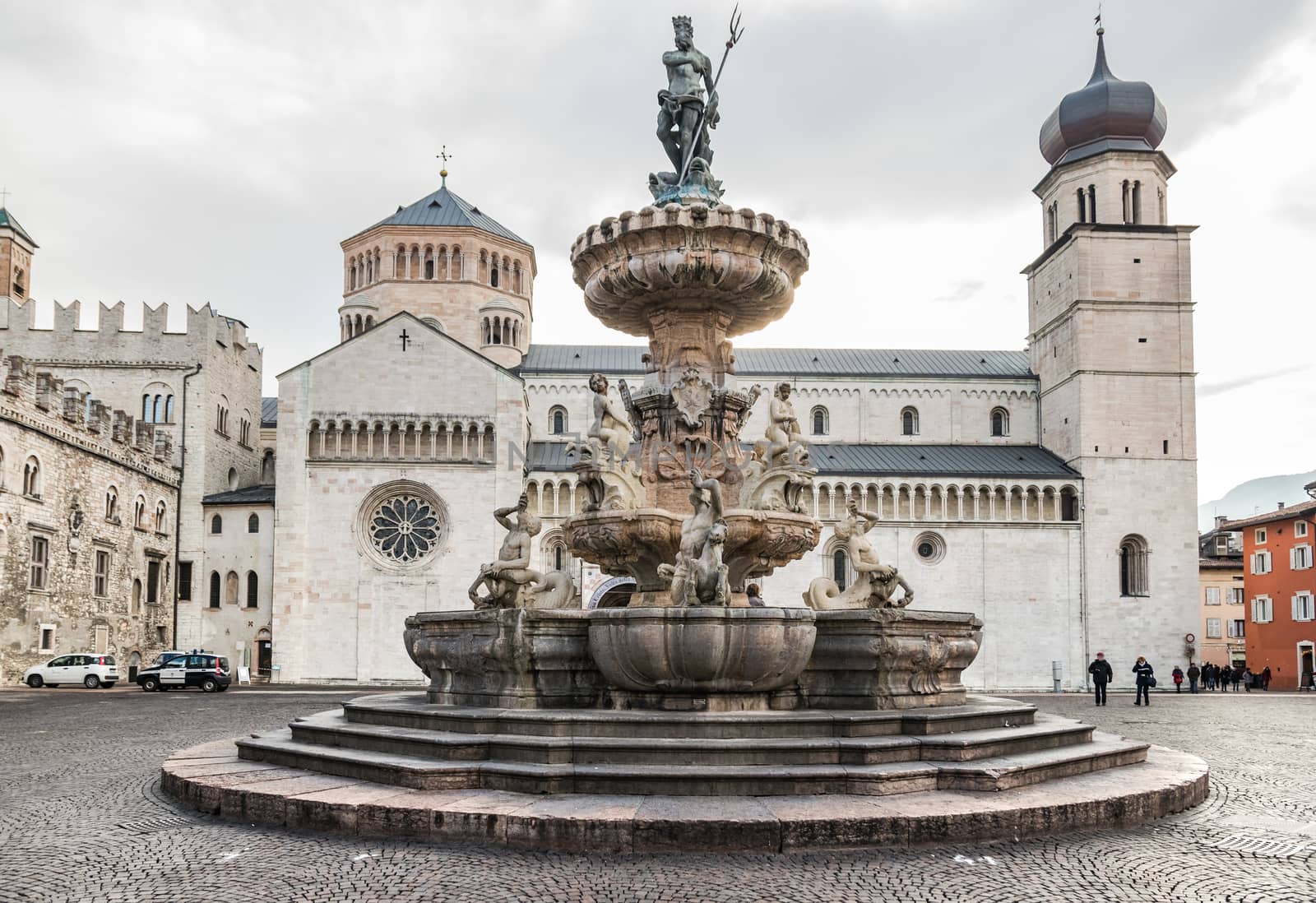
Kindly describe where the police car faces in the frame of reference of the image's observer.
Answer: facing to the left of the viewer

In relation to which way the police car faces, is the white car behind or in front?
in front

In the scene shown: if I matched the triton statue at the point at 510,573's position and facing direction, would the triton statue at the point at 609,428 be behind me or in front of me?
behind

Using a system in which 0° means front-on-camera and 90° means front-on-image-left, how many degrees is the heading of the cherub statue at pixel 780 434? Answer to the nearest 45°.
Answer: approximately 315°

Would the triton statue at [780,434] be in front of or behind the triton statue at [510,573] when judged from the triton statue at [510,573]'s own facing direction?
behind

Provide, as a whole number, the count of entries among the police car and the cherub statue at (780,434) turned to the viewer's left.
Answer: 1

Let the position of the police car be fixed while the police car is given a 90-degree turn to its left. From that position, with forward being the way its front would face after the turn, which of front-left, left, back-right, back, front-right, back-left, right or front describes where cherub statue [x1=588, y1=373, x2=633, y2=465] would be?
front

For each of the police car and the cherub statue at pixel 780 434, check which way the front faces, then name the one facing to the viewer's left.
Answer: the police car

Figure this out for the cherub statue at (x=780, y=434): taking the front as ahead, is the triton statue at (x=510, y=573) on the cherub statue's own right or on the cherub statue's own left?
on the cherub statue's own right

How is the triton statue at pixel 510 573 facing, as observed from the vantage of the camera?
facing the viewer and to the left of the viewer

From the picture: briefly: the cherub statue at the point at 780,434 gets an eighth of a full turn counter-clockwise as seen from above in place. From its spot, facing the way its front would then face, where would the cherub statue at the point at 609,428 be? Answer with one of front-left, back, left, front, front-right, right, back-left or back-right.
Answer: back

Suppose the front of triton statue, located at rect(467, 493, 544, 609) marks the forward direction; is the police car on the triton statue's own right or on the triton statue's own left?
on the triton statue's own right

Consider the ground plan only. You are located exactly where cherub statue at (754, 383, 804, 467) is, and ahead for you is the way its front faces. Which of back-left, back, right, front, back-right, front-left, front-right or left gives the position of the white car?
back

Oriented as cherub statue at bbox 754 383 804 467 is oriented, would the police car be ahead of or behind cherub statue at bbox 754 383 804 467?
behind
